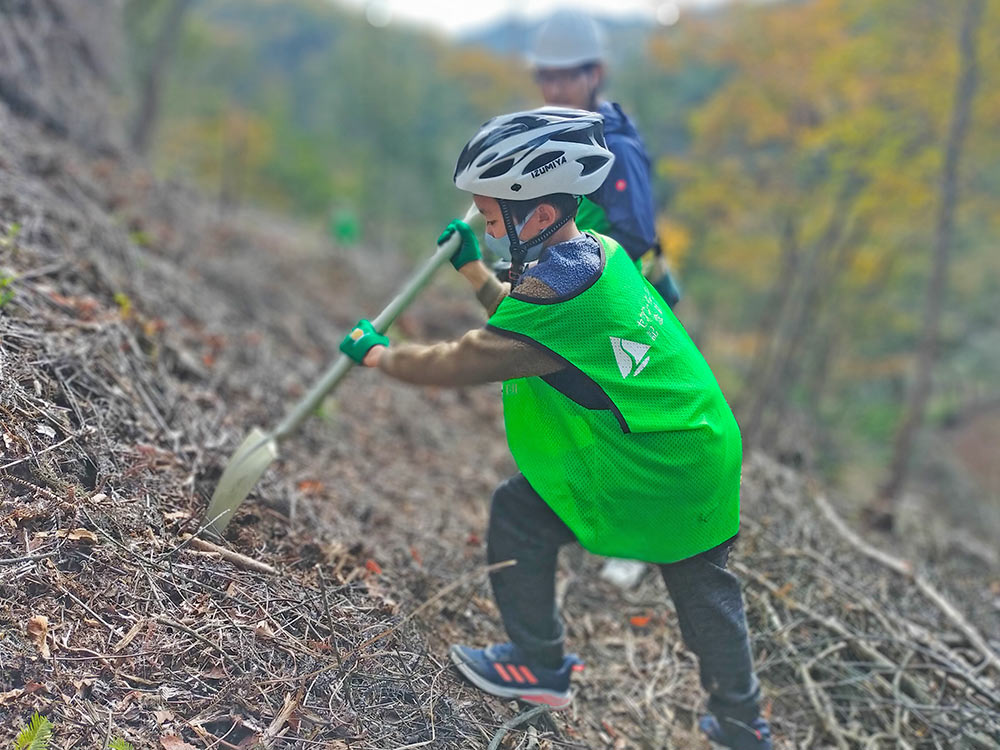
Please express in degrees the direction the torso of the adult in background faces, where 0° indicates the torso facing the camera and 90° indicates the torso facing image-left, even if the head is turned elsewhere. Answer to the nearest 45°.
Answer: approximately 45°

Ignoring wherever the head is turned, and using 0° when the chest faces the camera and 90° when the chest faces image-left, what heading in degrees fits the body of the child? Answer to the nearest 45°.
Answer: approximately 90°

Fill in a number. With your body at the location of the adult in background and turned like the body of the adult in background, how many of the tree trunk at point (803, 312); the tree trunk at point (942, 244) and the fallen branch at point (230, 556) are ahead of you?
1

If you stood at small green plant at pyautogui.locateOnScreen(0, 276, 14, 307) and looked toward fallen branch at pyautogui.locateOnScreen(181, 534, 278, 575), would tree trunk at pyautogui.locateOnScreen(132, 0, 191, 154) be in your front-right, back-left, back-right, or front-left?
back-left

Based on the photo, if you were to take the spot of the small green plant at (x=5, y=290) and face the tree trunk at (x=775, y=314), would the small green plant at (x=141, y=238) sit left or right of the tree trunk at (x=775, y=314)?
left

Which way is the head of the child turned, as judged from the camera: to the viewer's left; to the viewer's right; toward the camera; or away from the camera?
to the viewer's left

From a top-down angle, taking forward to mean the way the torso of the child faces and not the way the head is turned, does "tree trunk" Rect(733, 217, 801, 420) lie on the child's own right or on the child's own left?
on the child's own right

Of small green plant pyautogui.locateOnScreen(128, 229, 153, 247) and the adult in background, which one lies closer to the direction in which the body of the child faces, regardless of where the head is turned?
the small green plant
